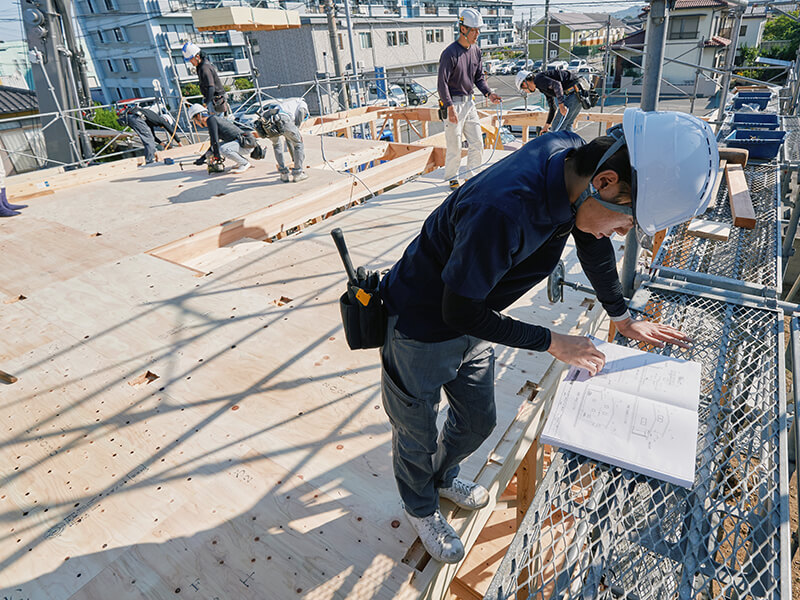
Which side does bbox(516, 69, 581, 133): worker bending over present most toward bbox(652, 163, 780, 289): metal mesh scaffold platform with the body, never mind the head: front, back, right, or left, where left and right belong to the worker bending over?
left

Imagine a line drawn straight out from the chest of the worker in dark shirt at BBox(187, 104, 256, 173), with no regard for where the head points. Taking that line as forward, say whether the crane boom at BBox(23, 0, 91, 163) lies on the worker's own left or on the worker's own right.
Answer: on the worker's own right

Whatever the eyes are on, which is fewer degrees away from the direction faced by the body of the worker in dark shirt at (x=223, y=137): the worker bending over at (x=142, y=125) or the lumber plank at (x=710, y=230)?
the worker bending over

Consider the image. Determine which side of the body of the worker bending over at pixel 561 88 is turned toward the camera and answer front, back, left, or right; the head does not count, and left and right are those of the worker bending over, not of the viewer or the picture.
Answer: left

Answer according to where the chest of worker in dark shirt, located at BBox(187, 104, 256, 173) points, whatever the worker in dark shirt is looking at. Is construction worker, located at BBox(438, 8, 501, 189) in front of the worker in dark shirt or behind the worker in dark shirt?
behind

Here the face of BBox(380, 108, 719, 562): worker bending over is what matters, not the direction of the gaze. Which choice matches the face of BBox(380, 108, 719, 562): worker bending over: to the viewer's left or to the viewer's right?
to the viewer's right

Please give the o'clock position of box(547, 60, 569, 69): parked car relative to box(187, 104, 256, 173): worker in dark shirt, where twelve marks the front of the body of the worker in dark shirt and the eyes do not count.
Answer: The parked car is roughly at 5 o'clock from the worker in dark shirt.

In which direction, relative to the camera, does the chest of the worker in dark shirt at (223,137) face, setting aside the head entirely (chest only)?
to the viewer's left
